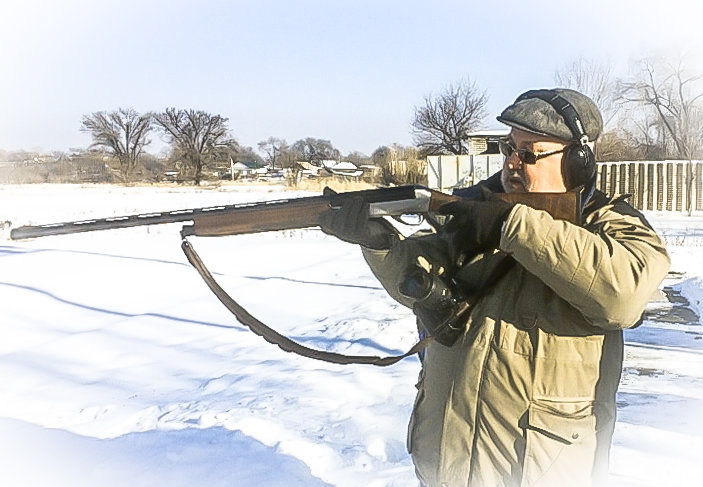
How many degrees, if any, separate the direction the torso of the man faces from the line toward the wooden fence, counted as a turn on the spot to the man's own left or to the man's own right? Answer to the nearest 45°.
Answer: approximately 135° to the man's own right

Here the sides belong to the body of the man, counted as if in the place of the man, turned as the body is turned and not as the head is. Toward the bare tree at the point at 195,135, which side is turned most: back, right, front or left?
right

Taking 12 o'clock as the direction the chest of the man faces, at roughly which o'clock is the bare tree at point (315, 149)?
The bare tree is roughly at 4 o'clock from the man.

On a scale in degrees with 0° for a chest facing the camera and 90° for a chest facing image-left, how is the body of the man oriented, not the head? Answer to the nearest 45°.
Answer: approximately 45°

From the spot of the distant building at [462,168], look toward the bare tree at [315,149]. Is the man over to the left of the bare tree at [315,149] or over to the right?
left
